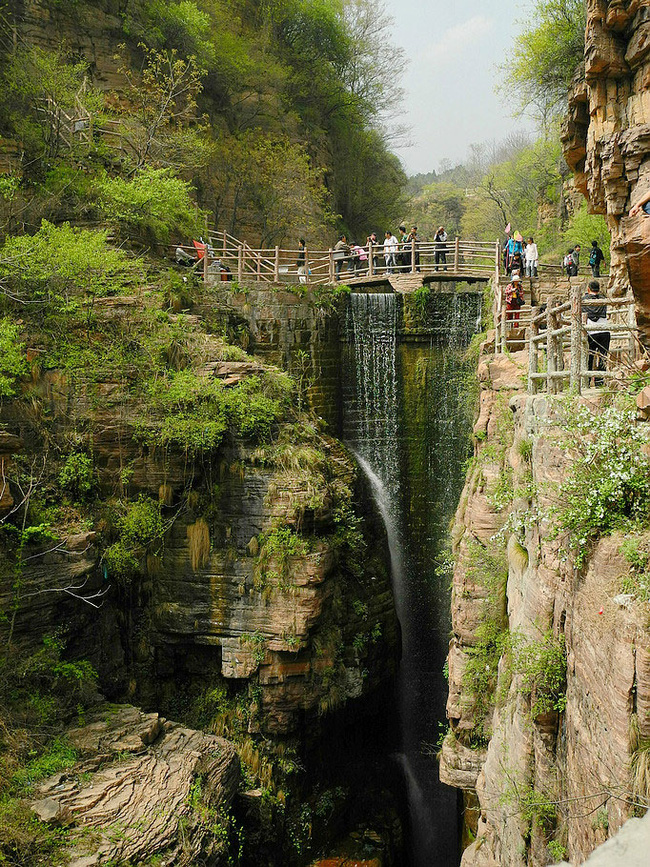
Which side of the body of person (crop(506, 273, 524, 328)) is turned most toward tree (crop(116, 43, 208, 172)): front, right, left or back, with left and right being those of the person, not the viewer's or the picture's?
right

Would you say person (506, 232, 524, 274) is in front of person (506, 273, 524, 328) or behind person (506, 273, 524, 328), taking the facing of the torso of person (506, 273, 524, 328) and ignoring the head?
behind

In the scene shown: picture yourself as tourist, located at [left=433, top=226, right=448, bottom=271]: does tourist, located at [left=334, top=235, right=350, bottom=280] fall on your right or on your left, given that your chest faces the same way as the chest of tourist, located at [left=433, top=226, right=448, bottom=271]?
on your right

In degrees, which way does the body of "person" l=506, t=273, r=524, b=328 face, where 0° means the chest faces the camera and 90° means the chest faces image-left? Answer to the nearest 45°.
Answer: approximately 0°

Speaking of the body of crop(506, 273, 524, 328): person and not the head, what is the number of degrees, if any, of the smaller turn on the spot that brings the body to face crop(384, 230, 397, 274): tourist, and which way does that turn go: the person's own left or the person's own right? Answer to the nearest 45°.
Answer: approximately 135° to the person's own right

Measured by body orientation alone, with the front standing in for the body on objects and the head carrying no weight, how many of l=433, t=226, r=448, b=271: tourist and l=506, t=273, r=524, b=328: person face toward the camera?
2
